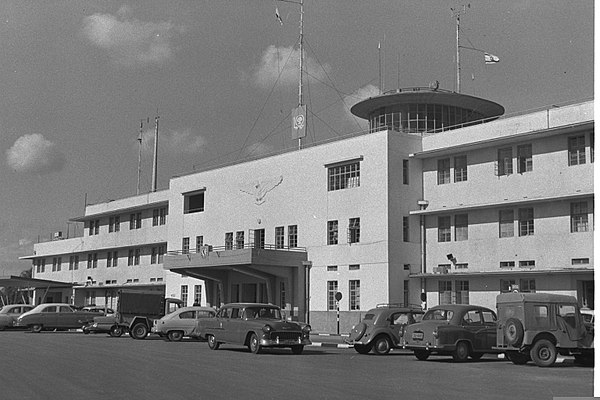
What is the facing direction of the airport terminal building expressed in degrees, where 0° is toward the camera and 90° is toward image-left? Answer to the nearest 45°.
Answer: approximately 45°

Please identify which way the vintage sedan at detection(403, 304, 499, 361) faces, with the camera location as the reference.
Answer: facing away from the viewer and to the right of the viewer

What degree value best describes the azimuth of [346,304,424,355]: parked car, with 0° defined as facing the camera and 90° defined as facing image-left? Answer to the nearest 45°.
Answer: approximately 225°

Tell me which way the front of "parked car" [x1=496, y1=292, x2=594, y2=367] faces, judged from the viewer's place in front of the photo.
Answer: facing away from the viewer and to the right of the viewer

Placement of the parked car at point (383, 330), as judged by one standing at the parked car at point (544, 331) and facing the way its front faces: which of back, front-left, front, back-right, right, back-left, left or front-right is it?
left

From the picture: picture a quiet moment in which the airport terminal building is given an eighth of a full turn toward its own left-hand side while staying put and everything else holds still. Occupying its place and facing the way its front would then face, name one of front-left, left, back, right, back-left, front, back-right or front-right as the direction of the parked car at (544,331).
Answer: front
